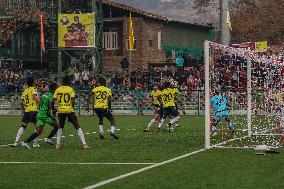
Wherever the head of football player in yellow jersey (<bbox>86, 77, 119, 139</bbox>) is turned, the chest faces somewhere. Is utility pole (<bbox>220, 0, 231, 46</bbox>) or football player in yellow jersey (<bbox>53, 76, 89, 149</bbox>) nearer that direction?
the utility pole

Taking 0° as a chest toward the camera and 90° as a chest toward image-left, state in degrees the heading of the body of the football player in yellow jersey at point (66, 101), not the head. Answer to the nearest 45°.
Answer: approximately 180°

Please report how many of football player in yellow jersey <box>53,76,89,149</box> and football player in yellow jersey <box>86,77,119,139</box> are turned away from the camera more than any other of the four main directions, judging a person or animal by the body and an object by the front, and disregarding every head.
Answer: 2

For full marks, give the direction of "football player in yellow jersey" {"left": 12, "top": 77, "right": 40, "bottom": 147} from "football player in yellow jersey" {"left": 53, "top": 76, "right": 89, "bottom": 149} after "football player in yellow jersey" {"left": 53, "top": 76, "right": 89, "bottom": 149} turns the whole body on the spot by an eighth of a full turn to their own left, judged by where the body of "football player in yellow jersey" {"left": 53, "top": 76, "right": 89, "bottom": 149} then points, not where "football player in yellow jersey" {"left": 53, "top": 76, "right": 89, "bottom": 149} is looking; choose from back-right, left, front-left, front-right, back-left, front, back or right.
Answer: front

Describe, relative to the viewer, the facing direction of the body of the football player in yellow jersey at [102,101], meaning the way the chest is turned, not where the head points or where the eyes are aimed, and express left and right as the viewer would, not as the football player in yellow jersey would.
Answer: facing away from the viewer

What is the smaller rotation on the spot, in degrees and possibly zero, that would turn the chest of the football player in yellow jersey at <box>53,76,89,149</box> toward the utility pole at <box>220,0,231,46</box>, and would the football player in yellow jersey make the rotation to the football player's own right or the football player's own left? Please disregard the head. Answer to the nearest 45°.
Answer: approximately 45° to the football player's own right
